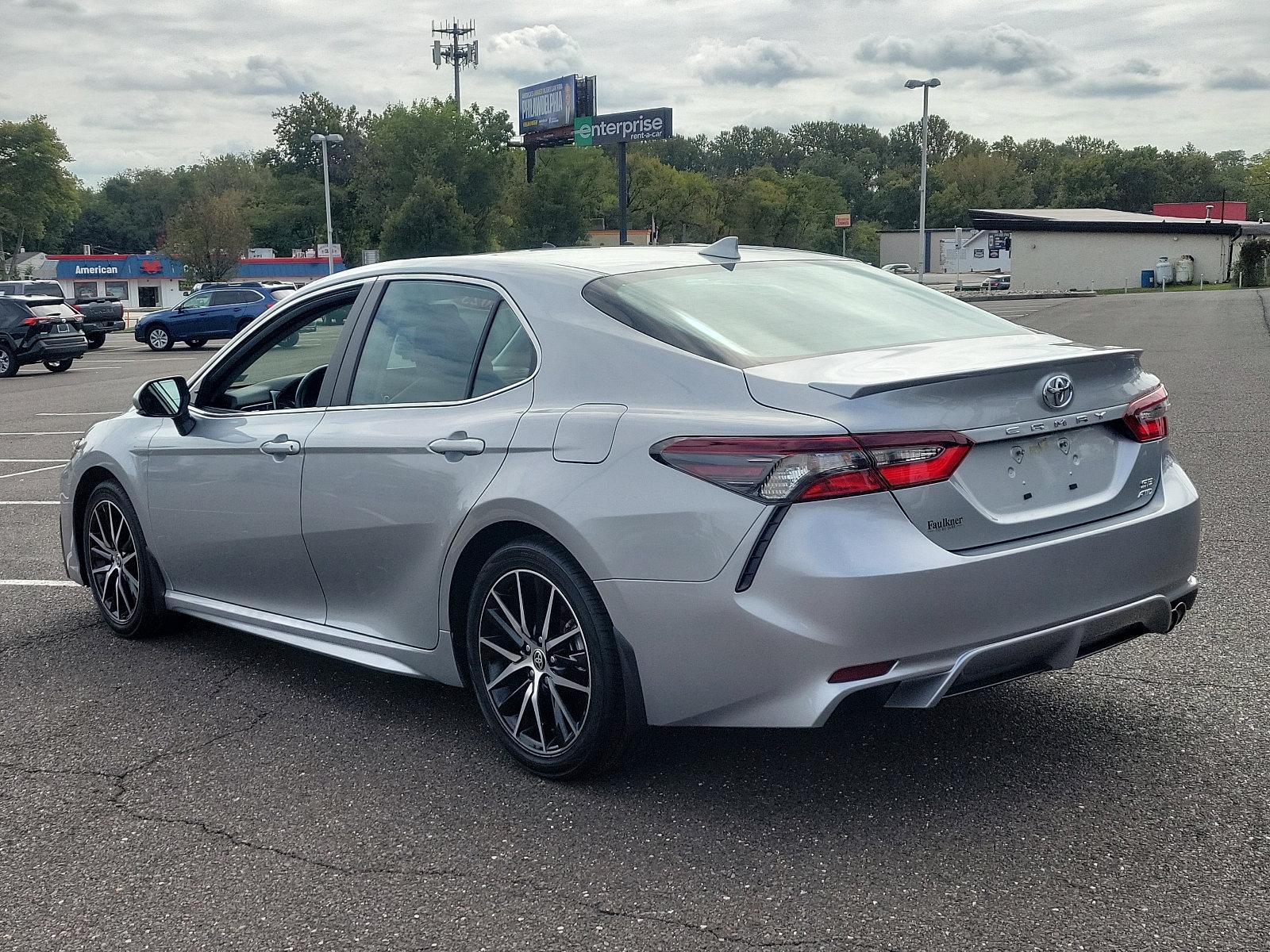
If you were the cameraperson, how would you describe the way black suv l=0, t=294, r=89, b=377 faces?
facing away from the viewer and to the left of the viewer

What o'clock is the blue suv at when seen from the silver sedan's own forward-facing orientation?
The blue suv is roughly at 1 o'clock from the silver sedan.

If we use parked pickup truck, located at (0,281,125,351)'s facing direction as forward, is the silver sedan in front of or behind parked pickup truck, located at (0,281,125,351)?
behind

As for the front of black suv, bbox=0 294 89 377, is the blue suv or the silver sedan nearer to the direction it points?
the blue suv

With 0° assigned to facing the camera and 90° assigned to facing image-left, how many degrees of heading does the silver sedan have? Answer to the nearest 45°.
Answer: approximately 135°

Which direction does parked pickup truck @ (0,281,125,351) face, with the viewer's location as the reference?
facing away from the viewer and to the left of the viewer
